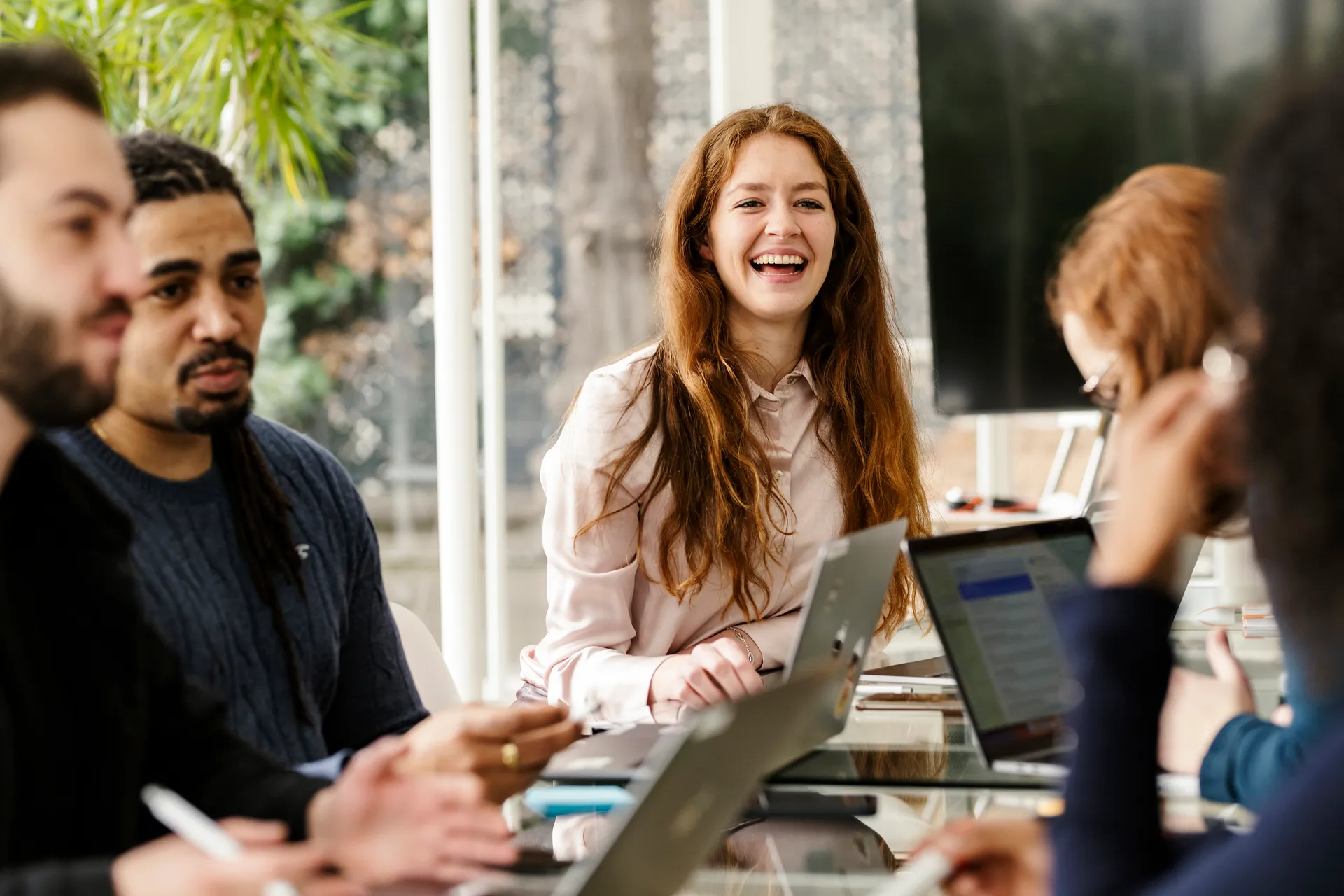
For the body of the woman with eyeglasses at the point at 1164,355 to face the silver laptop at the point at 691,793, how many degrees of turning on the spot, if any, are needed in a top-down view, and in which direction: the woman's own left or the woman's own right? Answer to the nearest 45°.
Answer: approximately 45° to the woman's own left

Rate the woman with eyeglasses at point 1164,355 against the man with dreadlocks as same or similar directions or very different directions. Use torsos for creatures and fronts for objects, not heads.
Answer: very different directions

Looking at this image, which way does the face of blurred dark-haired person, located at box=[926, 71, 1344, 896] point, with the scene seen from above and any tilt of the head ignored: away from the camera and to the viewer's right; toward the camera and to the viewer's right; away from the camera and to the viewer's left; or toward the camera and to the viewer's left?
away from the camera and to the viewer's left

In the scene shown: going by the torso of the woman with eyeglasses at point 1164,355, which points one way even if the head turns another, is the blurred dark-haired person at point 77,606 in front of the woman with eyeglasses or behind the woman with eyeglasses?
in front

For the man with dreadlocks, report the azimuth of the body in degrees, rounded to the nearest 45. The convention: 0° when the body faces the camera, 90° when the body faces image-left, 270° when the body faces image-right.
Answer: approximately 315°

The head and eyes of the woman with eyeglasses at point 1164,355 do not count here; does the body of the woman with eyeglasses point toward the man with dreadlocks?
yes

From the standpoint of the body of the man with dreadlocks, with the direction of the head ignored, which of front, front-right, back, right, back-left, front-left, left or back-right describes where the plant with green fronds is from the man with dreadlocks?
back-left

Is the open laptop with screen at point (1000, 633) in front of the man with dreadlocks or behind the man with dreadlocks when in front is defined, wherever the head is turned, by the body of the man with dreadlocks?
in front
